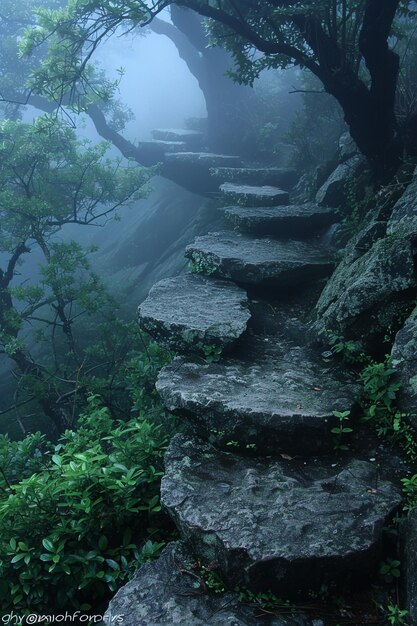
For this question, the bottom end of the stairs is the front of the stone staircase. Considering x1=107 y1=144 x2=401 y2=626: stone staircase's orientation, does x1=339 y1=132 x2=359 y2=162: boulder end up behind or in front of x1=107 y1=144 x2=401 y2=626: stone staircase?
behind

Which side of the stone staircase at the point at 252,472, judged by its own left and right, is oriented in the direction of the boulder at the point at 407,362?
left

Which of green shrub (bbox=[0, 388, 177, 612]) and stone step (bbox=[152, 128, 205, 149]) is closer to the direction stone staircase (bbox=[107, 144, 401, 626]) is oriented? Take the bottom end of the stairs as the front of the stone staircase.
the green shrub

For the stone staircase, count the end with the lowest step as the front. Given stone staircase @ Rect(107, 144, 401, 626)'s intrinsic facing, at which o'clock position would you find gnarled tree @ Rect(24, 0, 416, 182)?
The gnarled tree is roughly at 7 o'clock from the stone staircase.

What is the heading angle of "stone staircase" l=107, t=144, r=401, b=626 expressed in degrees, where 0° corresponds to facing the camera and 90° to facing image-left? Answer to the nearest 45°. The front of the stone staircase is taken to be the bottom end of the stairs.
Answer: approximately 0°

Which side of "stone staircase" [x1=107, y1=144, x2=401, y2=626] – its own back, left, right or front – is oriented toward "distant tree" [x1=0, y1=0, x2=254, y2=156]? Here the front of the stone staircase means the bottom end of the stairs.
back

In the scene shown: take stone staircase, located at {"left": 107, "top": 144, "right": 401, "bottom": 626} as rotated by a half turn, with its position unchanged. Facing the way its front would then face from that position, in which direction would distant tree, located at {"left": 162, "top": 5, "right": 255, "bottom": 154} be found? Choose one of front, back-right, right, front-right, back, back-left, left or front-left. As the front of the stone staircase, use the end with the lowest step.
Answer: front
